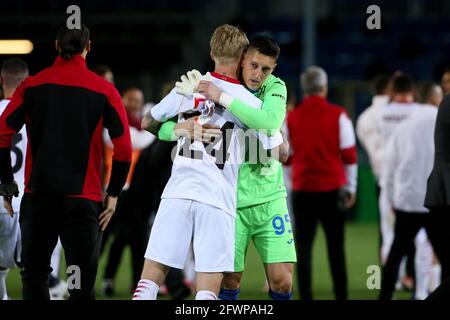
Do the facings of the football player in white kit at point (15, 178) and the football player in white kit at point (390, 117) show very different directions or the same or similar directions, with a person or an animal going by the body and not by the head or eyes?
same or similar directions

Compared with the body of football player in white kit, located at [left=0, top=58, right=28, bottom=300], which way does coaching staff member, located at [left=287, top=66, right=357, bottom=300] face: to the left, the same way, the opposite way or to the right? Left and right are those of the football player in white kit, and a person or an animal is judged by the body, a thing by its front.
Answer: the same way

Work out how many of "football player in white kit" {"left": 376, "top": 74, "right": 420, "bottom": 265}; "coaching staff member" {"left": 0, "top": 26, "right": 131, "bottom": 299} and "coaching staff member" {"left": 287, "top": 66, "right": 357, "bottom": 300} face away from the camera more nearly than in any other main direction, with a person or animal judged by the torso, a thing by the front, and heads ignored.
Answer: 3

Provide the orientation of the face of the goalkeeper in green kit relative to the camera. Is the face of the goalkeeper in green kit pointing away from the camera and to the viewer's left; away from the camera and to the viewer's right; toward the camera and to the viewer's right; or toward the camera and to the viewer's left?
toward the camera and to the viewer's left

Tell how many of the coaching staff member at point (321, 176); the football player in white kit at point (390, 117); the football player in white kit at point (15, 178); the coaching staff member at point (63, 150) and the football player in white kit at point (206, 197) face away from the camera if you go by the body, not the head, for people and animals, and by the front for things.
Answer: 5

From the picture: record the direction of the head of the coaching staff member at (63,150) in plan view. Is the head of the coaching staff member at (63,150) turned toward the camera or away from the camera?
away from the camera

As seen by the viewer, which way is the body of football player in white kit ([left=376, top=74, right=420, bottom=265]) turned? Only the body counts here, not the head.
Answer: away from the camera

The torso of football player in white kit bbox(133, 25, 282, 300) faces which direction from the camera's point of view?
away from the camera

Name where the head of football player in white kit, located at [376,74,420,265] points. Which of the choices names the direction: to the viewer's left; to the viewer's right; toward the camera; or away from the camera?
away from the camera

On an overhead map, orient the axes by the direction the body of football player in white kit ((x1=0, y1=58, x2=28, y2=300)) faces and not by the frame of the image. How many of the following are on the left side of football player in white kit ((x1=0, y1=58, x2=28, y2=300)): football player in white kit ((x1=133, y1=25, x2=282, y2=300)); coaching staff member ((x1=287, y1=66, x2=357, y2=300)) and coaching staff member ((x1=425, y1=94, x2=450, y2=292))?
0

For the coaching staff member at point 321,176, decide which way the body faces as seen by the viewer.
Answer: away from the camera

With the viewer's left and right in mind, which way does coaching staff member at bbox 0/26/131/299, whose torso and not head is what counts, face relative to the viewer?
facing away from the viewer

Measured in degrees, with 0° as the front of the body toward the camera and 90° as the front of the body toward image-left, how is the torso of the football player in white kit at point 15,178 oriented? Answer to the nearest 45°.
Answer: approximately 180°

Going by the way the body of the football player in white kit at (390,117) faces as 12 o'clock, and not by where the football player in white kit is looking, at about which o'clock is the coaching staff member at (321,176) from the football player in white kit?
The coaching staff member is roughly at 7 o'clock from the football player in white kit.

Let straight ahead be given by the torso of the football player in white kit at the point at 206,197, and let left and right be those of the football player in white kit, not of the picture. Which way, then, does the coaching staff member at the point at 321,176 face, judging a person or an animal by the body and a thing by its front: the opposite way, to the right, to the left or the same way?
the same way

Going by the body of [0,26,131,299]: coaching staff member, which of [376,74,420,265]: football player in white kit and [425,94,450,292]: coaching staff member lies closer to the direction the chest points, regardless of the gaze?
the football player in white kit
